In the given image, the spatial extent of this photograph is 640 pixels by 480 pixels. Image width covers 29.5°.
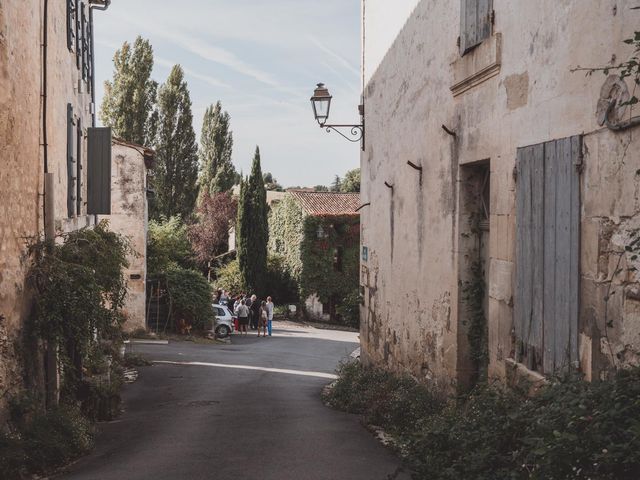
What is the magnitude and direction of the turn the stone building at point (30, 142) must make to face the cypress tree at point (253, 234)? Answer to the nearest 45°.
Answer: approximately 90° to its left

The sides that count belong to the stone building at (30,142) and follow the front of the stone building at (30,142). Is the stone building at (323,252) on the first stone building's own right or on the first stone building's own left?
on the first stone building's own left

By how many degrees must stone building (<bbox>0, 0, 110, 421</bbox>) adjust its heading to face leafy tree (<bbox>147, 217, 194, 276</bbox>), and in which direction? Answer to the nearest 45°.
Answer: approximately 90° to its left

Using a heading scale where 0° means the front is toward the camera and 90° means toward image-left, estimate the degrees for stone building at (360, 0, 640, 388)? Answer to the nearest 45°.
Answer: approximately 45°

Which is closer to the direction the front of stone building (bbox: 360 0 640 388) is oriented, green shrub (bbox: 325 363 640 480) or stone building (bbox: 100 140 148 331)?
the green shrub

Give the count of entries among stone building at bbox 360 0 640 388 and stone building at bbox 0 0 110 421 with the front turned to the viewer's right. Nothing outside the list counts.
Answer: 1

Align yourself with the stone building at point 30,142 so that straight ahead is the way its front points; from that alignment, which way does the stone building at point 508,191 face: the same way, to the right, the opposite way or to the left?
the opposite way

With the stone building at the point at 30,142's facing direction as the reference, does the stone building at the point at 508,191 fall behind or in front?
in front

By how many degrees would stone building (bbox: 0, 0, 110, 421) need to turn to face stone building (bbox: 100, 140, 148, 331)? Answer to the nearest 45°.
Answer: approximately 90° to its left

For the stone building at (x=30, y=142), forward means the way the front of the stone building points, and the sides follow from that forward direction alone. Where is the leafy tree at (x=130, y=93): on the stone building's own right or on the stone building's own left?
on the stone building's own left

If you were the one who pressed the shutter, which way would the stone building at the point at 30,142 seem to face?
facing to the right of the viewer
